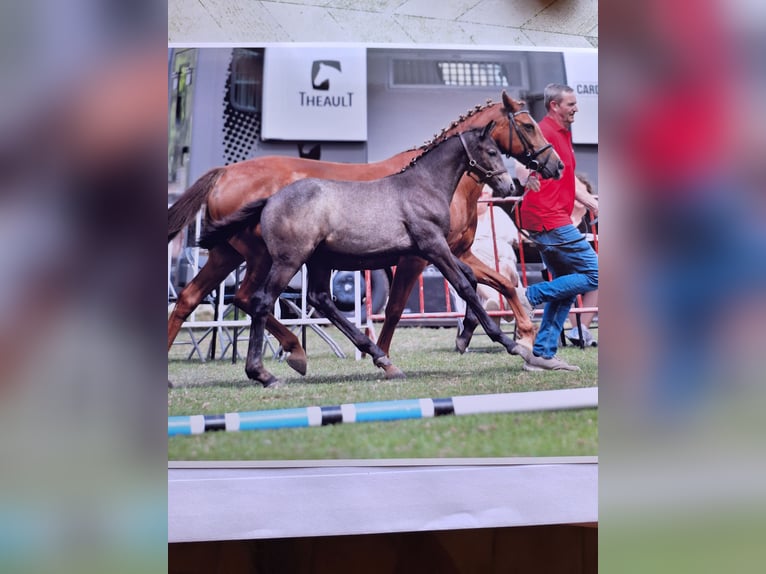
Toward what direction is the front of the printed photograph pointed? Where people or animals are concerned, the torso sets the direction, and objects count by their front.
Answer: toward the camera
